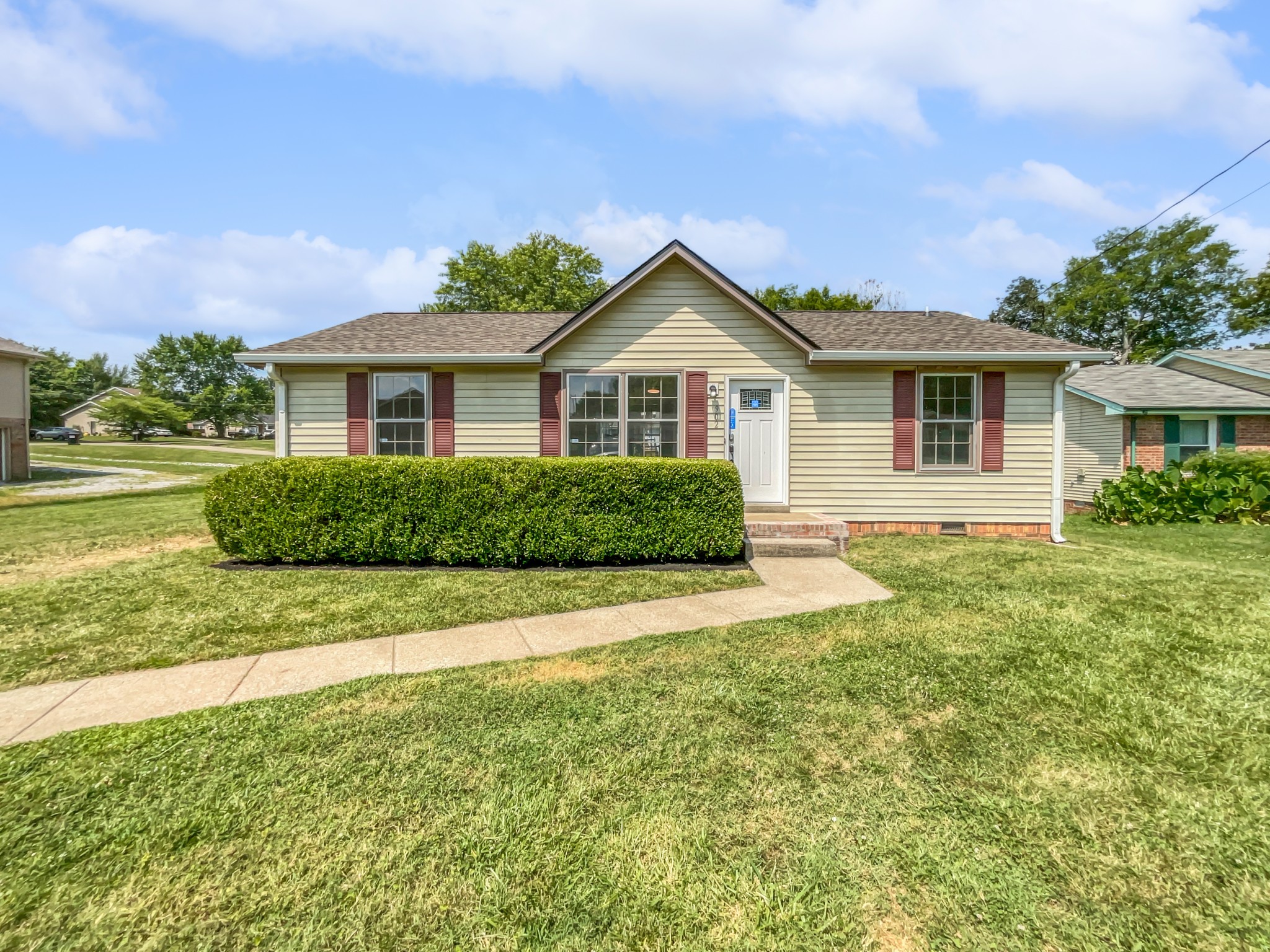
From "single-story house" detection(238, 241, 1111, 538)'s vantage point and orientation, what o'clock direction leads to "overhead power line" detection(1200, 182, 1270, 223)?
The overhead power line is roughly at 8 o'clock from the single-story house.

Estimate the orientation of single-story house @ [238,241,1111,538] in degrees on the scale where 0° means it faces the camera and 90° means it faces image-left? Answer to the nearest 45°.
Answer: approximately 0°

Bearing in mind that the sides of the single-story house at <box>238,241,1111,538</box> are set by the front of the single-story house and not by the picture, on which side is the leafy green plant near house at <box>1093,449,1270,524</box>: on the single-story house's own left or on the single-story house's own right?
on the single-story house's own left

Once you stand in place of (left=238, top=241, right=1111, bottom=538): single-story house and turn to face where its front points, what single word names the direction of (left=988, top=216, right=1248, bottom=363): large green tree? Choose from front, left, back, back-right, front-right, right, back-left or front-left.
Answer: back-left

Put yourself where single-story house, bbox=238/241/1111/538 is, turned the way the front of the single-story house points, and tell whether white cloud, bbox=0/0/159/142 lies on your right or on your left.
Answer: on your right

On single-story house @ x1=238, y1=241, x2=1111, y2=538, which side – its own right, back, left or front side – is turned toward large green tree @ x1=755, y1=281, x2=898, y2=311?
back
